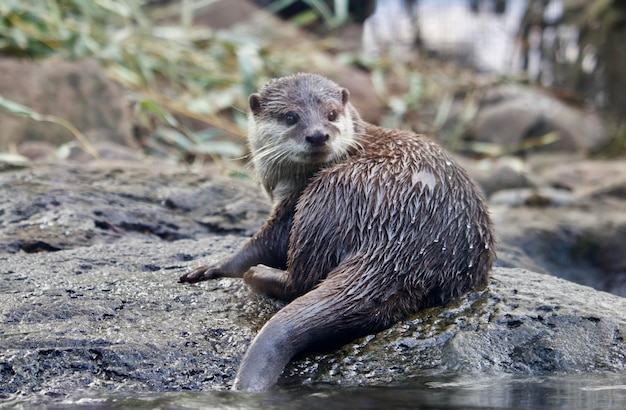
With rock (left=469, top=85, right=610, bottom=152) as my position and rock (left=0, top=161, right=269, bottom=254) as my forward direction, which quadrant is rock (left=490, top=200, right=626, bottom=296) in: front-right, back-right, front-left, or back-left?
front-left

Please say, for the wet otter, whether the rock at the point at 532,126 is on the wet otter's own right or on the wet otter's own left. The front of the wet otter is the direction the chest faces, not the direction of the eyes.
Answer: on the wet otter's own right

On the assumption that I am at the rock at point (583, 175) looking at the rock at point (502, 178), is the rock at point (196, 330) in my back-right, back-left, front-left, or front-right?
front-left

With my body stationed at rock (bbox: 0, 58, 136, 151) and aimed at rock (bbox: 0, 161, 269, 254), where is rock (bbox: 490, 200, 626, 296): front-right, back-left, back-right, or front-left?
front-left

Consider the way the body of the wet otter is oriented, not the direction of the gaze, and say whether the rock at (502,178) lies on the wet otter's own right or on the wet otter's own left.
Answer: on the wet otter's own right

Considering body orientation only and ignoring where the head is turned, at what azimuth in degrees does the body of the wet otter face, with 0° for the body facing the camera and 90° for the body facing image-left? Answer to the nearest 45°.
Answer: approximately 90°
